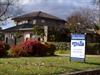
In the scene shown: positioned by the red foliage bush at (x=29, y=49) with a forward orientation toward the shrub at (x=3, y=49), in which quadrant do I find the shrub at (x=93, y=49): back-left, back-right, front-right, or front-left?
back-right

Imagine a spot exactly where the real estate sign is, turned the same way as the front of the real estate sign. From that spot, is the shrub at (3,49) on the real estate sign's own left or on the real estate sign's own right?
on the real estate sign's own right

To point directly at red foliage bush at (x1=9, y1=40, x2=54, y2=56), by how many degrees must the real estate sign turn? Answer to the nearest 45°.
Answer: approximately 135° to its right

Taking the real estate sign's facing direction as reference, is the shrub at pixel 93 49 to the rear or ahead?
to the rear

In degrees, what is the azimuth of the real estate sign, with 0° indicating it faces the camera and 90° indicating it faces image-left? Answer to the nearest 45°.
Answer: approximately 0°
